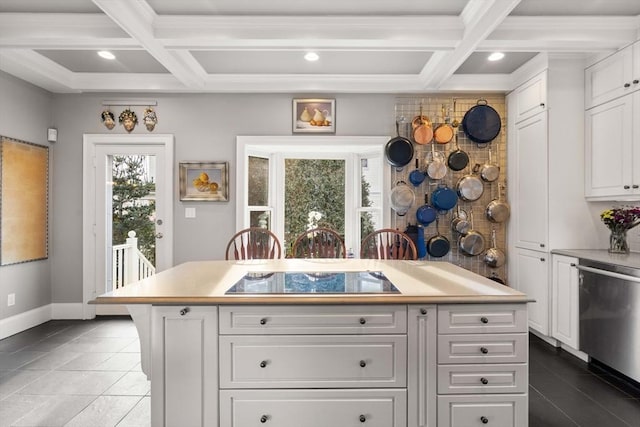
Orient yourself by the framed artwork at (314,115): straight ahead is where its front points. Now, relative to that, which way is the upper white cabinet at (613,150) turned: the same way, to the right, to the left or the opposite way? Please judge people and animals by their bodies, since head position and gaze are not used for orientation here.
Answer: to the right

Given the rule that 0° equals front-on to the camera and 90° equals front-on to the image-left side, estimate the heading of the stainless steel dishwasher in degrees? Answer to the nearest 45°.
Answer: approximately 45°

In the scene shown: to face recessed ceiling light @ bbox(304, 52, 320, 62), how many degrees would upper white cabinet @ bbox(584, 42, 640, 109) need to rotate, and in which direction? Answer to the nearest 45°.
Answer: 0° — it already faces it

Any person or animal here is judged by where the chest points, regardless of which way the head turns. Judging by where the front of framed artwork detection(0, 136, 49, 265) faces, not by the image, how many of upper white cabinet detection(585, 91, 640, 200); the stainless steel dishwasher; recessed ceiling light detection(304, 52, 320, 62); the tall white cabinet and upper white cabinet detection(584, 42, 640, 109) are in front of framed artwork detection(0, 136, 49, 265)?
5

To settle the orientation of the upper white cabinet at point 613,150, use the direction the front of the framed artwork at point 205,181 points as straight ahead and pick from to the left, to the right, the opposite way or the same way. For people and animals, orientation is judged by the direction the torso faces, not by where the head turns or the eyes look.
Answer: to the right

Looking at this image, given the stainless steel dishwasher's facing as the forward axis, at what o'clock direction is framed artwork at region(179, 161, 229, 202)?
The framed artwork is roughly at 1 o'clock from the stainless steel dishwasher.

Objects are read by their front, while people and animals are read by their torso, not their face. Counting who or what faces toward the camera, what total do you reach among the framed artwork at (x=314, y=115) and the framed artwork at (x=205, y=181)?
2
